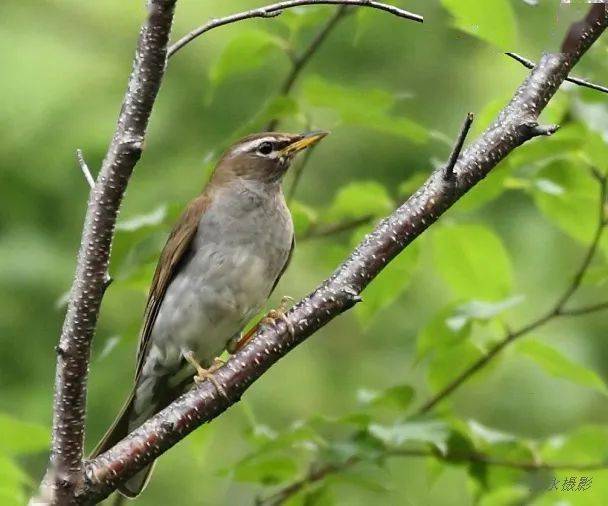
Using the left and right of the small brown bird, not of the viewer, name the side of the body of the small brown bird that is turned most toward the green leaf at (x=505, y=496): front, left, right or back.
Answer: left

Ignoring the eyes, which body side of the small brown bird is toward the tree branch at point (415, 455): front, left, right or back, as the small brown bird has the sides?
front

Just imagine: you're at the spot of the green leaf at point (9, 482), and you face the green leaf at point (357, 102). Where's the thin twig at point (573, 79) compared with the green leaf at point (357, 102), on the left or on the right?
right

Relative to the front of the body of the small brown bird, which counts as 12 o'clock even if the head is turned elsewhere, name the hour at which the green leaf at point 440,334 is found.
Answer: The green leaf is roughly at 9 o'clock from the small brown bird.

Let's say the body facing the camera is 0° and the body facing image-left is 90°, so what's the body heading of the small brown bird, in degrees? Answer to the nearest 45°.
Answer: approximately 315°

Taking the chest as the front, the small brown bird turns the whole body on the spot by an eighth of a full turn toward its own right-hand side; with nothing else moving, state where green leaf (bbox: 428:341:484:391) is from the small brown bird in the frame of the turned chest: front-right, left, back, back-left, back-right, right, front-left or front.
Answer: back-left

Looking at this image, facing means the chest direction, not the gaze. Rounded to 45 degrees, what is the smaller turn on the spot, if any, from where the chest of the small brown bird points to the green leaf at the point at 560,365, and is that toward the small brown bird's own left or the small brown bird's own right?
approximately 90° to the small brown bird's own left

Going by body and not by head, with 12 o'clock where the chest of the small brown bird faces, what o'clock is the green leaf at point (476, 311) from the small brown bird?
The green leaf is roughly at 9 o'clock from the small brown bird.
